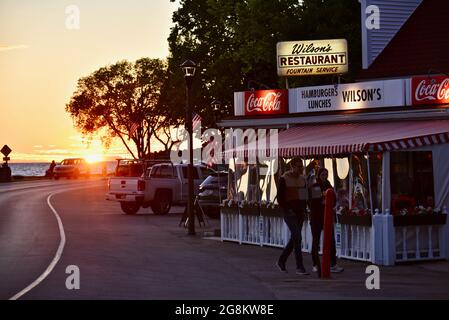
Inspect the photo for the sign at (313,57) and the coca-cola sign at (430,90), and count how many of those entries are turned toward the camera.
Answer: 2

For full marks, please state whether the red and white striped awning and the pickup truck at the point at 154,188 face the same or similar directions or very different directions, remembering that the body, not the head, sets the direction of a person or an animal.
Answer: very different directions

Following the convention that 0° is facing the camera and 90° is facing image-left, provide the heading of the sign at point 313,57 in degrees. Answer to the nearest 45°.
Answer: approximately 0°

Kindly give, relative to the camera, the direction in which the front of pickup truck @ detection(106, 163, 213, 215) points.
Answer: facing away from the viewer and to the right of the viewer

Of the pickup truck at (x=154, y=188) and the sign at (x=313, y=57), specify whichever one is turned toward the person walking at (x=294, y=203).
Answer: the sign
